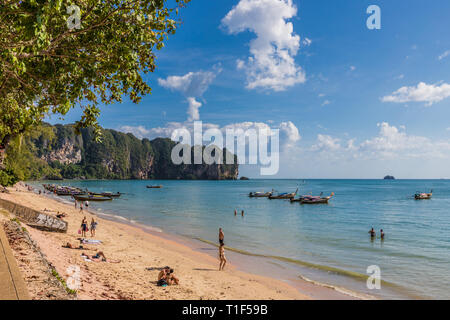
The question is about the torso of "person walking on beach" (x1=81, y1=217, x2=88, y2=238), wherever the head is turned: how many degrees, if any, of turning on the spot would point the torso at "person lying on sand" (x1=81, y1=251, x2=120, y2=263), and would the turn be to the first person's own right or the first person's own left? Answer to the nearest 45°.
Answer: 0° — they already face them

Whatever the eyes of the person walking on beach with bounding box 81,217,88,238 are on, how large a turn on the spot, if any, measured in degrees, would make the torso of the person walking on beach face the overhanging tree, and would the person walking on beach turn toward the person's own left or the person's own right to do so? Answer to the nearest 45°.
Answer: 0° — they already face it

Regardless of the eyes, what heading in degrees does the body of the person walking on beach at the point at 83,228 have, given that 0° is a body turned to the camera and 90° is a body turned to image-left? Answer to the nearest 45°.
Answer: approximately 0°
